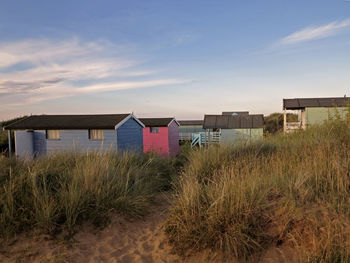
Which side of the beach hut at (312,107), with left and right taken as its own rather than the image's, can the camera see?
left

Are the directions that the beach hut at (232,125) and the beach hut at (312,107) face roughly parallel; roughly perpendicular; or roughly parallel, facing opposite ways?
roughly parallel

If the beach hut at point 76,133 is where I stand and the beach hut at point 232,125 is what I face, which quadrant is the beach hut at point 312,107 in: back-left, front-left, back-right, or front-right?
front-right

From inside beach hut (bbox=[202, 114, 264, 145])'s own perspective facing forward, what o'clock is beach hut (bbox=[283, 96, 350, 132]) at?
beach hut (bbox=[283, 96, 350, 132]) is roughly at 7 o'clock from beach hut (bbox=[202, 114, 264, 145]).

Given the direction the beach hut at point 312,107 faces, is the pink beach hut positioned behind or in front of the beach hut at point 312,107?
in front

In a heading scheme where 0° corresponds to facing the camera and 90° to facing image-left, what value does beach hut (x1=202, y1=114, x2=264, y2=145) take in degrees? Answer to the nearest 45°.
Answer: approximately 90°

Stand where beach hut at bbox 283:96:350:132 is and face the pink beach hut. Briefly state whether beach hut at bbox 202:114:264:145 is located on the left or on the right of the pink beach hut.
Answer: right

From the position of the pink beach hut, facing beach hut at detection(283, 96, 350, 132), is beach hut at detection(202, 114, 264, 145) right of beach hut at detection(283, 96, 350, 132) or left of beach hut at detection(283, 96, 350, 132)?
left

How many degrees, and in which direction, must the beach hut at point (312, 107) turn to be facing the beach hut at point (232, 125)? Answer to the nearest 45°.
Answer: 0° — it already faces it

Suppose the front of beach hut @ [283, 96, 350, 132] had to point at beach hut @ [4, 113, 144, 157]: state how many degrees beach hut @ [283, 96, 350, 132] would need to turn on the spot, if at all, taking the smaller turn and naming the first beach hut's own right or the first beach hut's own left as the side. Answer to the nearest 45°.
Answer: approximately 45° to the first beach hut's own left
